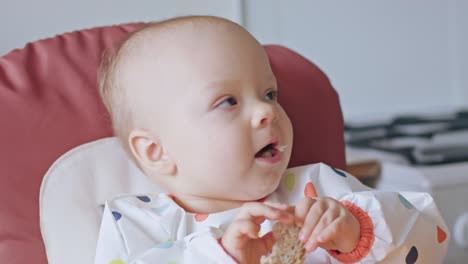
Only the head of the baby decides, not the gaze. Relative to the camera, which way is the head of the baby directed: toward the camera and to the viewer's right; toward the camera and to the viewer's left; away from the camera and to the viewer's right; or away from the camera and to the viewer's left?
toward the camera and to the viewer's right

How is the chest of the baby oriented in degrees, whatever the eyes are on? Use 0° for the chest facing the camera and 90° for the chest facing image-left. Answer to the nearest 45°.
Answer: approximately 315°
